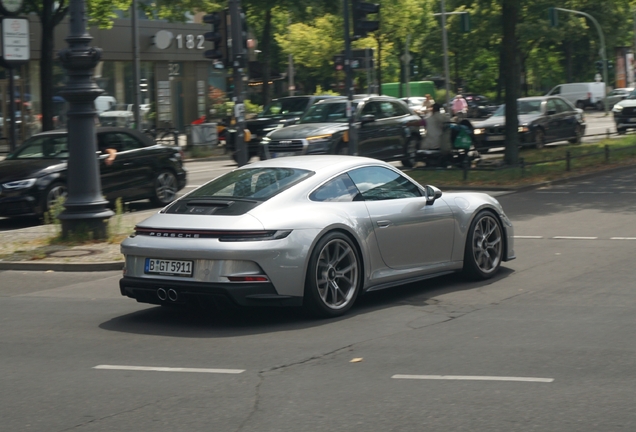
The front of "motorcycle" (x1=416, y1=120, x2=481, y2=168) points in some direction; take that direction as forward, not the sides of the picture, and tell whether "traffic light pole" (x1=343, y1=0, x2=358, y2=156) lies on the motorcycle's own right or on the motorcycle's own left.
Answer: on the motorcycle's own left

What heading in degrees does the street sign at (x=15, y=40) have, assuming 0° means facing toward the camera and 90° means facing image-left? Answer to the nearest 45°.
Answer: approximately 0°

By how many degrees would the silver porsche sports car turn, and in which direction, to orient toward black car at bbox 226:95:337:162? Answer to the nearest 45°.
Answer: approximately 45° to its left

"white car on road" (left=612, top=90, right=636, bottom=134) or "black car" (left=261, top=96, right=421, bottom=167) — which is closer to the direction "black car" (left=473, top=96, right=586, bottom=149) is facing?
the black car
